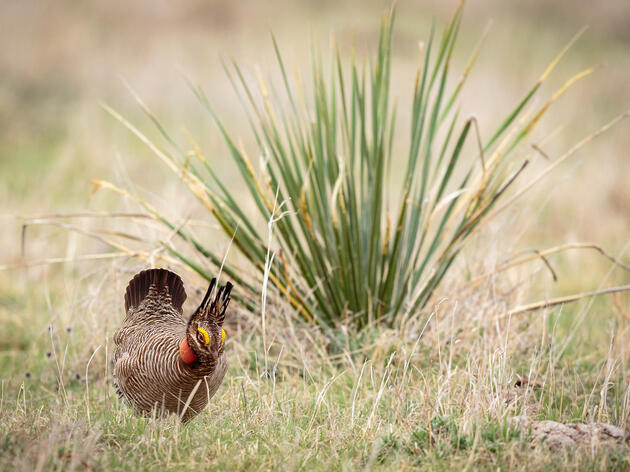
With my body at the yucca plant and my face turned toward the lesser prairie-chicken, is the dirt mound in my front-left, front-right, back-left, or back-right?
front-left

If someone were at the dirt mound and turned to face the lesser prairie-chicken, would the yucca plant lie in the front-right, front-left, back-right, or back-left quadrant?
front-right

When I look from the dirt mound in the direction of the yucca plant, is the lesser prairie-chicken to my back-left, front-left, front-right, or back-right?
front-left

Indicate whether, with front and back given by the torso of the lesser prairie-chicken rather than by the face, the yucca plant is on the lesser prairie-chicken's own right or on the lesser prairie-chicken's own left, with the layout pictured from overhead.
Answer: on the lesser prairie-chicken's own left

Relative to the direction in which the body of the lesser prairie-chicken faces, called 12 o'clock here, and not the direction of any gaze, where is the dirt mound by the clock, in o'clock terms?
The dirt mound is roughly at 11 o'clock from the lesser prairie-chicken.

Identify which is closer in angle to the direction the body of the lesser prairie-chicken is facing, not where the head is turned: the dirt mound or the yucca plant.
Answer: the dirt mound

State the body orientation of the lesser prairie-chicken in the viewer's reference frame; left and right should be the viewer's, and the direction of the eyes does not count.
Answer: facing the viewer and to the right of the viewer
